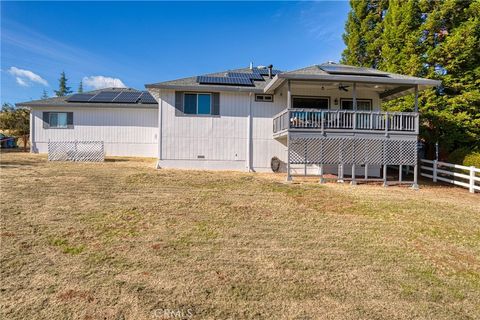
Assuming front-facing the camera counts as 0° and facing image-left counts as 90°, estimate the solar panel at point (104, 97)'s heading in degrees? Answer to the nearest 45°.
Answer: approximately 0°

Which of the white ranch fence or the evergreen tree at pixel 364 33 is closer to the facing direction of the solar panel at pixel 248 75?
the white ranch fence

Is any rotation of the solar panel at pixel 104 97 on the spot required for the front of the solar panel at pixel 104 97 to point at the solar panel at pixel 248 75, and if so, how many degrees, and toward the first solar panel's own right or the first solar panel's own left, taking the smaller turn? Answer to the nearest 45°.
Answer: approximately 45° to the first solar panel's own left

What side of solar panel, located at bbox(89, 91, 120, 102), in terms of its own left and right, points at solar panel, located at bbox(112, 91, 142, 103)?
left

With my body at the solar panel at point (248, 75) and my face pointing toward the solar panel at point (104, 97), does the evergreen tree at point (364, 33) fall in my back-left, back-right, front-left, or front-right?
back-right

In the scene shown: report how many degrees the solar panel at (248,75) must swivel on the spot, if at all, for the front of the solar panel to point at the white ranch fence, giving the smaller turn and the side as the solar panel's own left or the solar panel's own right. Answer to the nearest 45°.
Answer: approximately 90° to the solar panel's own left

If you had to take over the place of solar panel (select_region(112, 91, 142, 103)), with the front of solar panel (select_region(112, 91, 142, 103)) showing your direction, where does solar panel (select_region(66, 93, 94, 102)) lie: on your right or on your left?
on your right

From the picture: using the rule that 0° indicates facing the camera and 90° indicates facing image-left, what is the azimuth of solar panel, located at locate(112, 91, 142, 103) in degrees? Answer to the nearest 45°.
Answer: approximately 0°
